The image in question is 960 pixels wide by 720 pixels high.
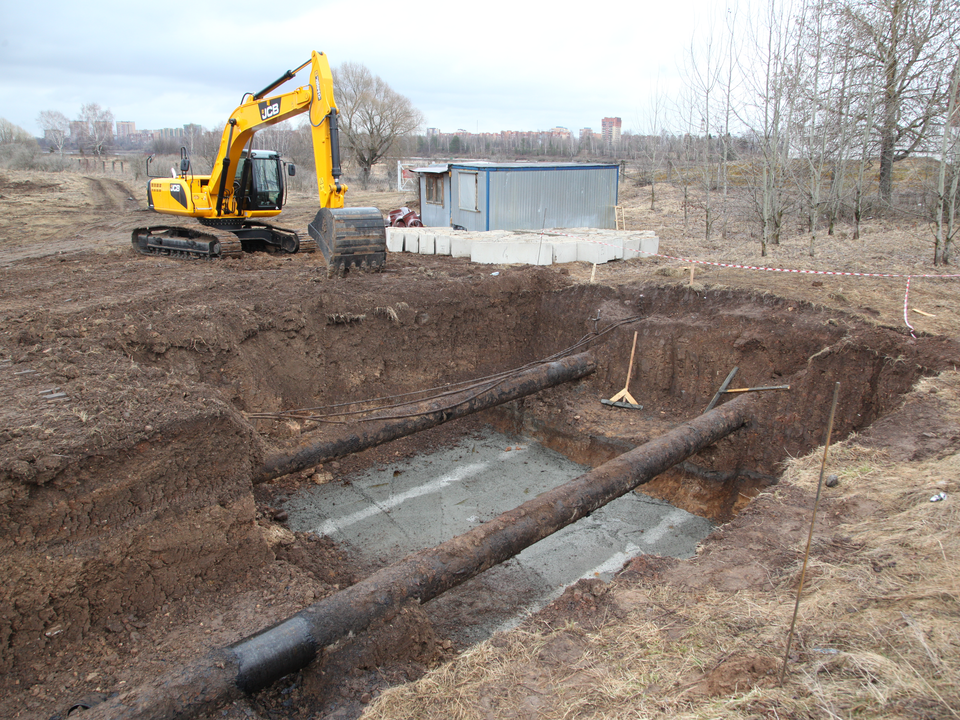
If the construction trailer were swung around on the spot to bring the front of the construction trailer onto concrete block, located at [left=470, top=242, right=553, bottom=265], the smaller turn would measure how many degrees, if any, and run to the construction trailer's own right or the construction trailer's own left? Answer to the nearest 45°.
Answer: approximately 45° to the construction trailer's own left

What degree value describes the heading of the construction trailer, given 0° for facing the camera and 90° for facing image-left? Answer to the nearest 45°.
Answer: approximately 45°

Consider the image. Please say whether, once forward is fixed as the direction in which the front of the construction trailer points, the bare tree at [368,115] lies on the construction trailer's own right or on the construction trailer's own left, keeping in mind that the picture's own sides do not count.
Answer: on the construction trailer's own right

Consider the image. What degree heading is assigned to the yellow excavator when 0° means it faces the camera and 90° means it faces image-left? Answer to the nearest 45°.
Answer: approximately 315°

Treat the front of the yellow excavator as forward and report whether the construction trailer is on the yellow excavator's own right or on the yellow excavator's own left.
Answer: on the yellow excavator's own left

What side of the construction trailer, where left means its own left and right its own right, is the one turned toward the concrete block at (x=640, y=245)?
left

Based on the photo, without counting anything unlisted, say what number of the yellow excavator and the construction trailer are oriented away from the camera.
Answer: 0

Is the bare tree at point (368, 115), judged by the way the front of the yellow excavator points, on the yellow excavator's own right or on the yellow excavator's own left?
on the yellow excavator's own left
